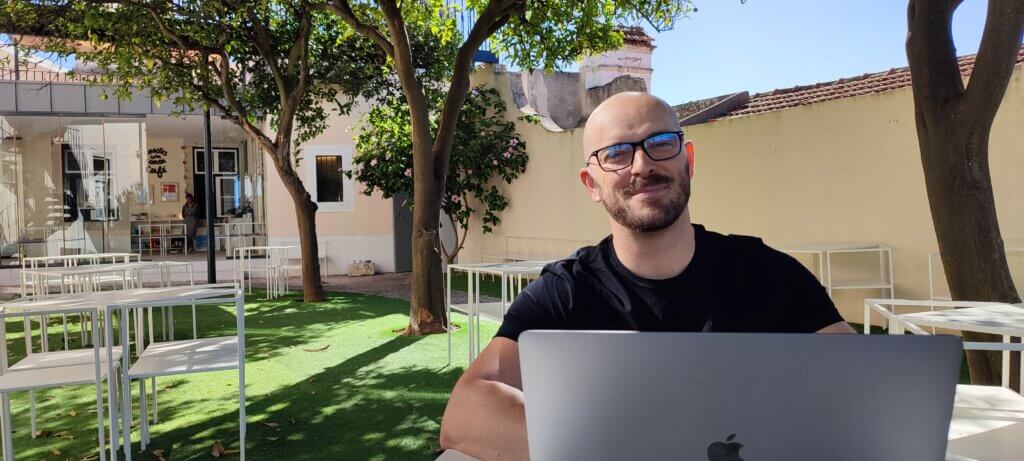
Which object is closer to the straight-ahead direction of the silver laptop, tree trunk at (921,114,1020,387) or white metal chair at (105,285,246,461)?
the tree trunk

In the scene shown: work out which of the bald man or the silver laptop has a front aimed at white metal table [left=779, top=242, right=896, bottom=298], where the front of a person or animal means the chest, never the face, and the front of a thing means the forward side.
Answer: the silver laptop

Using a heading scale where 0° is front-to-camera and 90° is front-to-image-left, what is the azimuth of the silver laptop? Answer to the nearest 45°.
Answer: approximately 180°

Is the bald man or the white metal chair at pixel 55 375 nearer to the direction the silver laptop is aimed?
the bald man

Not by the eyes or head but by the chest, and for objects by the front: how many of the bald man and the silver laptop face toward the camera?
1

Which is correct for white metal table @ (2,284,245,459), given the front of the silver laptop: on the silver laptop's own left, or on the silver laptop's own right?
on the silver laptop's own left

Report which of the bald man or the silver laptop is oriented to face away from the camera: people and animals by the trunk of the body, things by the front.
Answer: the silver laptop

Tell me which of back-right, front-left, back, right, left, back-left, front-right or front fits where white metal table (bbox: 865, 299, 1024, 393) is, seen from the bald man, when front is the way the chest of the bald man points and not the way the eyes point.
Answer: back-left

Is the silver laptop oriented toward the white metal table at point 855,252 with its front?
yes

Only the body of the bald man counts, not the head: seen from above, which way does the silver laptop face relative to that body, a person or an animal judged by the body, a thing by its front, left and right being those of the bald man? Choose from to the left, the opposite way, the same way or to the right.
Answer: the opposite way
